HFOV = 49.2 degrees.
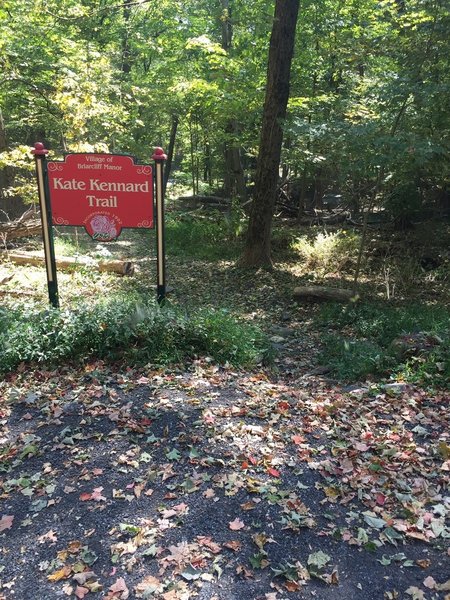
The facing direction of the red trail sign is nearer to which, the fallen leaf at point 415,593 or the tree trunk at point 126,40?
the fallen leaf

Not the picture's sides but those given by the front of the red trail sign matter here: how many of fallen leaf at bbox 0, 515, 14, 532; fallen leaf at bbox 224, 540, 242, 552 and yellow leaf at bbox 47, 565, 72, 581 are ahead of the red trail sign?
3

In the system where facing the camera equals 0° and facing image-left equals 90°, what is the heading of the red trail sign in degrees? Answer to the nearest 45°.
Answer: approximately 0°

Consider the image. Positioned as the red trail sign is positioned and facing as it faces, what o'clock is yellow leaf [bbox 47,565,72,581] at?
The yellow leaf is roughly at 12 o'clock from the red trail sign.

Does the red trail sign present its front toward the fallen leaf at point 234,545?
yes

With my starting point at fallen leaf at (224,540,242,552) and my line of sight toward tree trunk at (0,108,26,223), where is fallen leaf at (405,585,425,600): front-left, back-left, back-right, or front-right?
back-right

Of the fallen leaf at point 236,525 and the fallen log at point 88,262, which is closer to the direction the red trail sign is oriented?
the fallen leaf

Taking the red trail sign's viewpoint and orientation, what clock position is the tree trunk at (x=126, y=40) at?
The tree trunk is roughly at 6 o'clock from the red trail sign.

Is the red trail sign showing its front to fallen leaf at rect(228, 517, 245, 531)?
yes

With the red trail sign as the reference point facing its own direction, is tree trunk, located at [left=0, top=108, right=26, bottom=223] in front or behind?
behind

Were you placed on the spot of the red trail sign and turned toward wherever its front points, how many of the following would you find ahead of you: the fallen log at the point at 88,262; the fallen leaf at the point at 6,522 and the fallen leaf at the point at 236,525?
2

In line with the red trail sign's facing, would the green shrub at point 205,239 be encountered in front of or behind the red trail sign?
behind

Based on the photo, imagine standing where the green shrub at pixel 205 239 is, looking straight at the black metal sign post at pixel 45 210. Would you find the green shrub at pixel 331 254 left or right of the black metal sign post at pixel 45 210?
left

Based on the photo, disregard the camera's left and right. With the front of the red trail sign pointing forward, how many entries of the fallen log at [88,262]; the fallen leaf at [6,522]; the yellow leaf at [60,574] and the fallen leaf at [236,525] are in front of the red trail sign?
3
